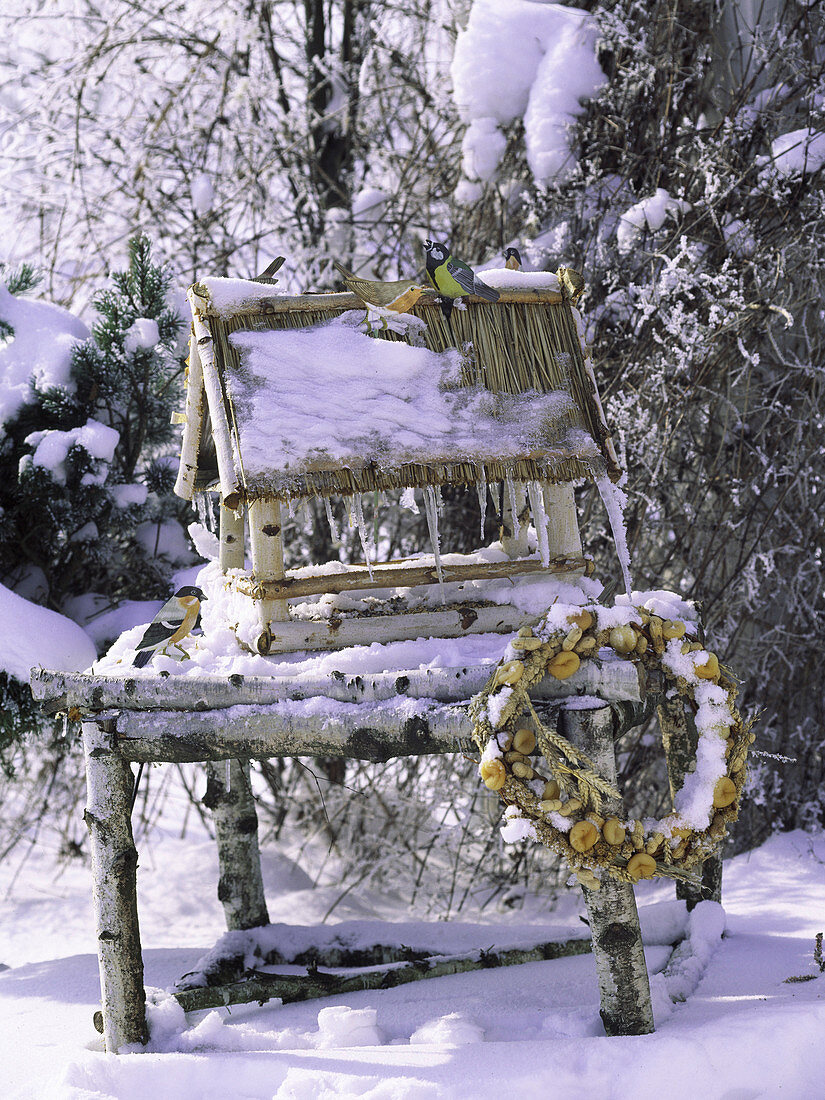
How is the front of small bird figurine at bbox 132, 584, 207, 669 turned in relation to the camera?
facing to the right of the viewer

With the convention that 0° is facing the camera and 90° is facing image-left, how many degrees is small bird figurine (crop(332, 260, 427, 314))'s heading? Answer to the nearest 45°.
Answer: approximately 270°

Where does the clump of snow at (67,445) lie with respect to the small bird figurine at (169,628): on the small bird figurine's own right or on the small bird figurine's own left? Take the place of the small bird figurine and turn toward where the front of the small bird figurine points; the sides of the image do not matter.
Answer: on the small bird figurine's own left

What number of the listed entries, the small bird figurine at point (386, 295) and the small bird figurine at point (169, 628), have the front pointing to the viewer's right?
2

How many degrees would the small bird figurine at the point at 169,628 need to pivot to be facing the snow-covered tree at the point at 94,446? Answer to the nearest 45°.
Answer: approximately 90° to its left
